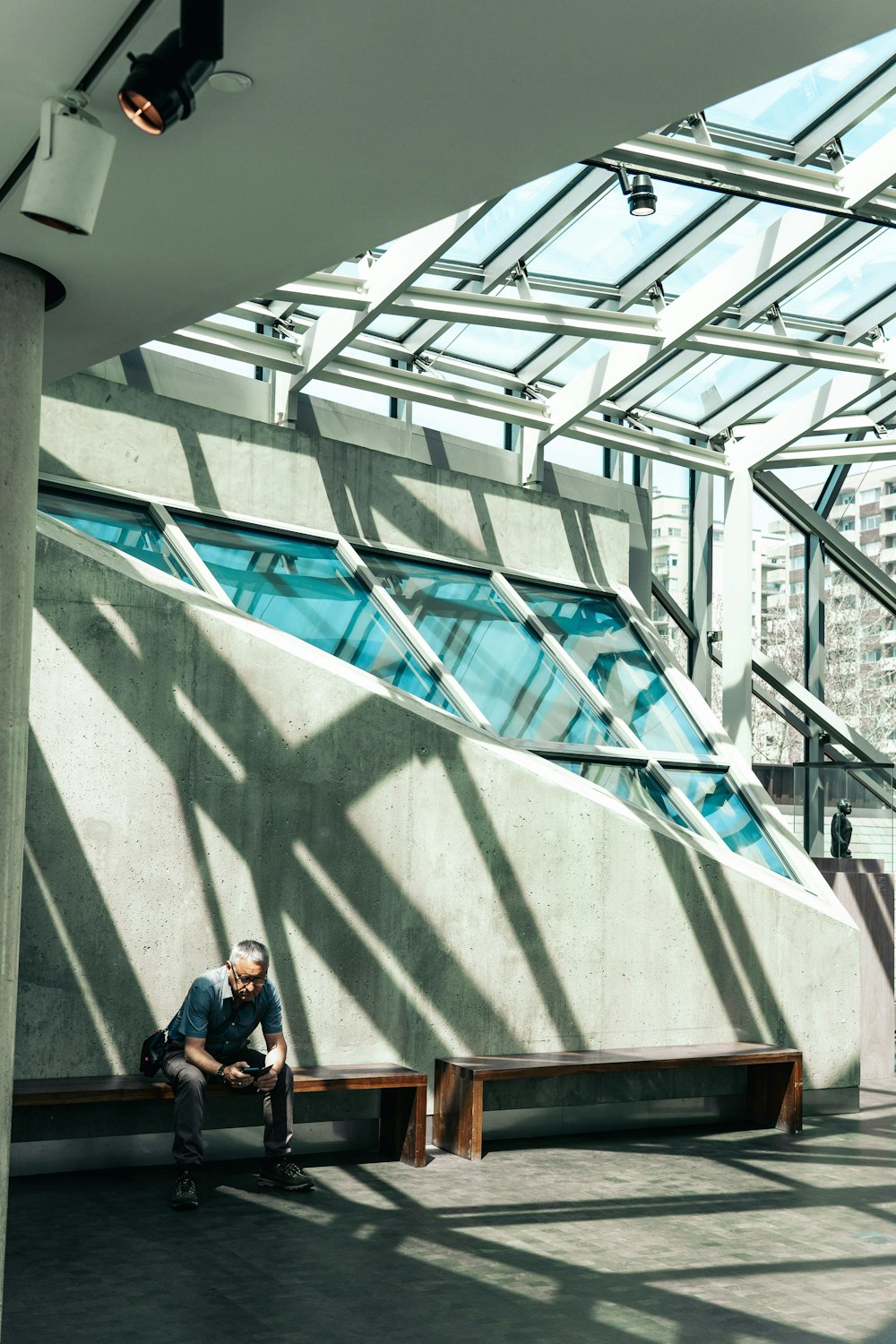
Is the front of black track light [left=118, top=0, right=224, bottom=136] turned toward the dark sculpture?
no

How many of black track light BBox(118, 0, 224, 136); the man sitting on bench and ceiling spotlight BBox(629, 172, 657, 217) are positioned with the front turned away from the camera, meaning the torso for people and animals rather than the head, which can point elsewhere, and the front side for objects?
0

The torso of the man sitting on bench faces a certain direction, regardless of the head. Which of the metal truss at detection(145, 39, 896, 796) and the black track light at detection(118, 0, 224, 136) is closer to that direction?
the black track light

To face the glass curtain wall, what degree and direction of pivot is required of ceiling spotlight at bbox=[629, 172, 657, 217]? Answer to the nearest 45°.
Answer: approximately 135° to its right

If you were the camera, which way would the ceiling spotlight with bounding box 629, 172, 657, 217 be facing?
facing the viewer

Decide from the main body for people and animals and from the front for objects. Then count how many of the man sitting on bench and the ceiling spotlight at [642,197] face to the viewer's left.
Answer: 0

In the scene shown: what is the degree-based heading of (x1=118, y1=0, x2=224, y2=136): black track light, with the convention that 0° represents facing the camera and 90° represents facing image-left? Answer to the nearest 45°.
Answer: approximately 45°

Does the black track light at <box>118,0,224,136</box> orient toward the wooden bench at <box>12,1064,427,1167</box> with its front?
no

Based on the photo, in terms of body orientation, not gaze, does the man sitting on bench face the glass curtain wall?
no
